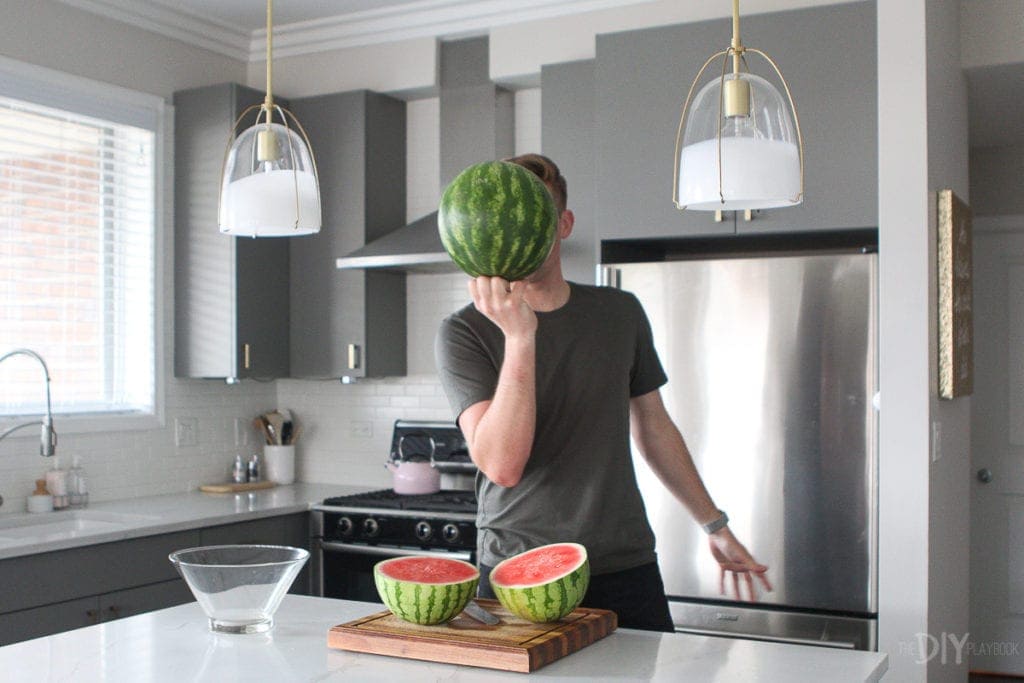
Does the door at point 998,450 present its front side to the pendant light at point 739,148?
yes

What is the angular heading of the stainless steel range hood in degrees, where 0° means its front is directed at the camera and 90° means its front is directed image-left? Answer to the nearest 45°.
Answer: approximately 45°

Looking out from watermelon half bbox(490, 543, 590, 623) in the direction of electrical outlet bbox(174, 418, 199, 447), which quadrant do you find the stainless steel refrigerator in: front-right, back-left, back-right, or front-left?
front-right

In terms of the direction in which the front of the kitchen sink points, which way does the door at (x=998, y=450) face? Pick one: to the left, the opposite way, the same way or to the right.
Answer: to the right

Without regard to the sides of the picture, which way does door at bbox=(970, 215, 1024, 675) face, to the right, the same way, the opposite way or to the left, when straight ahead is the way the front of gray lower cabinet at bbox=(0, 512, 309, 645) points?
to the right

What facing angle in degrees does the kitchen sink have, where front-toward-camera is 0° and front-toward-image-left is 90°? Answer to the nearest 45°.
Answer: approximately 315°

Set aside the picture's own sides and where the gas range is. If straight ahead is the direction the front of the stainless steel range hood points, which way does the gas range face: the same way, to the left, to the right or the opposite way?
the same way

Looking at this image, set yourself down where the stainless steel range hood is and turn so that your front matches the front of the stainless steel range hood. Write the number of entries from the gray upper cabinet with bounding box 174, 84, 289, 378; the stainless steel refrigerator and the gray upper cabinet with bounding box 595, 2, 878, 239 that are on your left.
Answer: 2

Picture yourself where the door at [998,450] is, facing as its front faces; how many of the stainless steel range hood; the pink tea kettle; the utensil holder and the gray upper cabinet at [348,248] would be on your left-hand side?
0

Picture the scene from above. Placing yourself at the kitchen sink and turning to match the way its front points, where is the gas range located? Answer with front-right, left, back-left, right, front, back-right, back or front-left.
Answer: front-left

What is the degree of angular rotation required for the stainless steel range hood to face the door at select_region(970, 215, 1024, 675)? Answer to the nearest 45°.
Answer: approximately 135° to its left

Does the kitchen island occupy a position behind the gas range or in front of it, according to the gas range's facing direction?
in front
